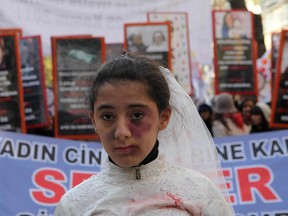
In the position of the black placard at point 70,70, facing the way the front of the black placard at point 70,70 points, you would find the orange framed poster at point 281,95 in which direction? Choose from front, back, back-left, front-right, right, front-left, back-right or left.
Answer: left

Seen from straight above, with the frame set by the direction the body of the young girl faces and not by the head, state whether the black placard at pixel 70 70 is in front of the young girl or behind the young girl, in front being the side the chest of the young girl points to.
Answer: behind

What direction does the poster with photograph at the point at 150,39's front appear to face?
toward the camera

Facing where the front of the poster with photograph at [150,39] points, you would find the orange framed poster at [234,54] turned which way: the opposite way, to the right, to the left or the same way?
the same way

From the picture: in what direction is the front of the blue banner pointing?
toward the camera

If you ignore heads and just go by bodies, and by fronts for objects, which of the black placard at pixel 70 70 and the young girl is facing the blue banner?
the black placard

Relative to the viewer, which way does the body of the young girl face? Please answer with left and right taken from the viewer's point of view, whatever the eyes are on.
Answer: facing the viewer

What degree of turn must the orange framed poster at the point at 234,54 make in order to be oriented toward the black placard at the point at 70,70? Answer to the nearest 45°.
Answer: approximately 45° to its right

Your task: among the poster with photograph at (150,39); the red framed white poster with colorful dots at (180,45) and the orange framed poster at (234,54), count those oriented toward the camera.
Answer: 3

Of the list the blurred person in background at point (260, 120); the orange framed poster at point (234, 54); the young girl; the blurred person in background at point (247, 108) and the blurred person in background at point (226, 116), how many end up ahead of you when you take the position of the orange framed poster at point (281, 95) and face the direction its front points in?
1

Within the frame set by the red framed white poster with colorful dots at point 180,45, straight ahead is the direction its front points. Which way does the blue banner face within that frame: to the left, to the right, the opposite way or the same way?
the same way
